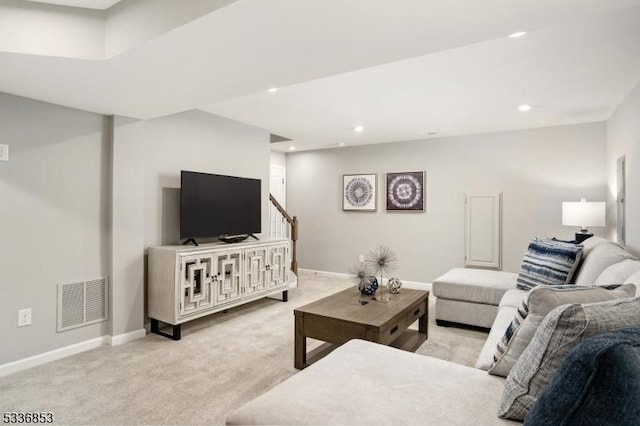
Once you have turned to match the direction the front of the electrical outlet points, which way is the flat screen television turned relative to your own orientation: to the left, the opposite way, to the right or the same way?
the same way

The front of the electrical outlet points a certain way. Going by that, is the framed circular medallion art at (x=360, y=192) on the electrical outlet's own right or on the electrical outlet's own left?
on the electrical outlet's own left

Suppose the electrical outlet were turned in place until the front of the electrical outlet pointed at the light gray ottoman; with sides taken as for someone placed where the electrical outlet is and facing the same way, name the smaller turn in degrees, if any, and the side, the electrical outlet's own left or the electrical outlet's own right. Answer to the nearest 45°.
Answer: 0° — it already faces it

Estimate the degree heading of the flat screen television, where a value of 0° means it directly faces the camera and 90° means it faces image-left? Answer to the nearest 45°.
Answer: approximately 315°

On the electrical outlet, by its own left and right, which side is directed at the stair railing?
left

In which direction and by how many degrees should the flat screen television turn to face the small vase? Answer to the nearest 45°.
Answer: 0° — it already faces it

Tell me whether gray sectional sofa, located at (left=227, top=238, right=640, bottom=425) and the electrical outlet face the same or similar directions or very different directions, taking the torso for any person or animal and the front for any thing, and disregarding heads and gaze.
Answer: very different directions

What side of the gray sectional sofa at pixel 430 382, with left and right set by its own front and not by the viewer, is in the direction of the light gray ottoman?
right

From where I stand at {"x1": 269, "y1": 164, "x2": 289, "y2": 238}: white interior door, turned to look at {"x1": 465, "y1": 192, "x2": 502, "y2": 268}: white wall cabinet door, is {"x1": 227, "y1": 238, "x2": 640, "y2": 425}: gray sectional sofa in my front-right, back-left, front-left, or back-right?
front-right

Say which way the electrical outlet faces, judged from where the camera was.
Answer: facing the viewer and to the right of the viewer

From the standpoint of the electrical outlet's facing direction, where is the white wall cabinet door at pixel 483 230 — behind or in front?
in front

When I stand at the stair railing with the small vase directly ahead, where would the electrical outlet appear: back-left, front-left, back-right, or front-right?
front-right

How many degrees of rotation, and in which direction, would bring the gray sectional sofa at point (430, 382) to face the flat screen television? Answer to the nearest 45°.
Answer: approximately 45° to its right

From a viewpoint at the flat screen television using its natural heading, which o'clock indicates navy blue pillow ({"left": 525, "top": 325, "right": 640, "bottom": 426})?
The navy blue pillow is roughly at 1 o'clock from the flat screen television.

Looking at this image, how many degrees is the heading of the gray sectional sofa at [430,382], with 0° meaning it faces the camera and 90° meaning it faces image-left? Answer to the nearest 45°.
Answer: approximately 90°

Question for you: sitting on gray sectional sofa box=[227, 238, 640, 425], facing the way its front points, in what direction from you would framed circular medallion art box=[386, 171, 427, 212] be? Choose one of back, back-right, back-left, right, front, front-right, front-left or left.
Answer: right

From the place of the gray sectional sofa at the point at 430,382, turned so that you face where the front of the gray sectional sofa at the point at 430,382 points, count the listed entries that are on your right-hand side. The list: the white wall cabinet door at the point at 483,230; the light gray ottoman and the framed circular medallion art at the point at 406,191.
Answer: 3

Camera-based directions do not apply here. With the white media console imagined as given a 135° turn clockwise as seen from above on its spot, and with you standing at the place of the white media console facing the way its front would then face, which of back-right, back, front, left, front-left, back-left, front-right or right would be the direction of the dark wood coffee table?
back-left

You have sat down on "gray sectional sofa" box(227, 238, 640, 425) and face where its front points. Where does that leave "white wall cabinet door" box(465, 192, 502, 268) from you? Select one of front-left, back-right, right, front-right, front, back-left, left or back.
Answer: right
